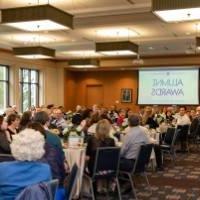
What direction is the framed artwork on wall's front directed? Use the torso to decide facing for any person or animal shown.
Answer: toward the camera

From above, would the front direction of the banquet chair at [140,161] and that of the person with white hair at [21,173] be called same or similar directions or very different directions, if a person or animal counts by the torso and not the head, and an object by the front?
same or similar directions

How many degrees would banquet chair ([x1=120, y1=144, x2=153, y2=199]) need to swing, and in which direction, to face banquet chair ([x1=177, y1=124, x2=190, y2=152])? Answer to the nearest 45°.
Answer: approximately 45° to its right

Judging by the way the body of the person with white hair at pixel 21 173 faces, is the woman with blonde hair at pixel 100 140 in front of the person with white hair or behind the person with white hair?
in front

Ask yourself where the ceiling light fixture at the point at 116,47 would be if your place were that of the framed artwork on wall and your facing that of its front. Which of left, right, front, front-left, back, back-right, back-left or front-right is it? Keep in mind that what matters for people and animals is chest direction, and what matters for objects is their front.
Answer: front

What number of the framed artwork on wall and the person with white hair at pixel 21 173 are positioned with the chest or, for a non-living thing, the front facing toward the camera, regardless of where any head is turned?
1

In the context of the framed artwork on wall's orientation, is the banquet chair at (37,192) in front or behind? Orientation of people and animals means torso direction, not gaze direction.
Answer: in front

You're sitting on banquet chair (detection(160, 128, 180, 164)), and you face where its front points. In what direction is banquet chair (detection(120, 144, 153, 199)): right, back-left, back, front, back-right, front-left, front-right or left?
back-left

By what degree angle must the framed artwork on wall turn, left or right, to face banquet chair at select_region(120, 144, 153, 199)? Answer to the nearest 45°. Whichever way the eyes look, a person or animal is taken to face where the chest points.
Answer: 0° — it already faces it

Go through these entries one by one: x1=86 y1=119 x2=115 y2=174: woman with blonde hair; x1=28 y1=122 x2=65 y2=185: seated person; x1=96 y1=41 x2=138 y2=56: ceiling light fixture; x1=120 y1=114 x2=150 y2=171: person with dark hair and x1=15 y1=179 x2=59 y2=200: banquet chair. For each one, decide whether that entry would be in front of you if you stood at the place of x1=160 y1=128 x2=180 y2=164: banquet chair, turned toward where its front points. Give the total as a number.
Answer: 1

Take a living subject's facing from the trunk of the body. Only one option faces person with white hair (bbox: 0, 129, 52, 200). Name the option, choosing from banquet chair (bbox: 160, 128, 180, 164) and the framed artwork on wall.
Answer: the framed artwork on wall

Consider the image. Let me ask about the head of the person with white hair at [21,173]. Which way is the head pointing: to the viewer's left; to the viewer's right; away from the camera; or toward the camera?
away from the camera

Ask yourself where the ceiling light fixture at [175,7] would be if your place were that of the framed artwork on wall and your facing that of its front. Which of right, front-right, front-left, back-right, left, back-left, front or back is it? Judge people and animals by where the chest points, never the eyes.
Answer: front

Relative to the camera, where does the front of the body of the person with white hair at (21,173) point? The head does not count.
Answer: away from the camera

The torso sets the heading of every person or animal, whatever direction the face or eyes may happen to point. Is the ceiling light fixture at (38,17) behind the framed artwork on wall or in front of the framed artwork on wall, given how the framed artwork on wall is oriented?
in front

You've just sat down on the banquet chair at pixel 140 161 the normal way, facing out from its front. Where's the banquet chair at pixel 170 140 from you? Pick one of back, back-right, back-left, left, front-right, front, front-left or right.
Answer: front-right

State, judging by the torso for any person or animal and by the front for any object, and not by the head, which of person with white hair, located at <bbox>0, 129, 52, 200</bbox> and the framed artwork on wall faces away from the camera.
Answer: the person with white hair

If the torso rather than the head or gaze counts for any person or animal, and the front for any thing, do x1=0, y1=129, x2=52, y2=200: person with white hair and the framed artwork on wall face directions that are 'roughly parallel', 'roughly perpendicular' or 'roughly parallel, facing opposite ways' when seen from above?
roughly parallel, facing opposite ways

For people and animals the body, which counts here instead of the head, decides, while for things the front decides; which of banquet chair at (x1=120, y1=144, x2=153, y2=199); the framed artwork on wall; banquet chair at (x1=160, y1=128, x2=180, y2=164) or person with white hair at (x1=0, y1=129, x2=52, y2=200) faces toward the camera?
the framed artwork on wall

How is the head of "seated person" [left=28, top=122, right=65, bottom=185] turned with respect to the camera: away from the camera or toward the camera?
away from the camera
